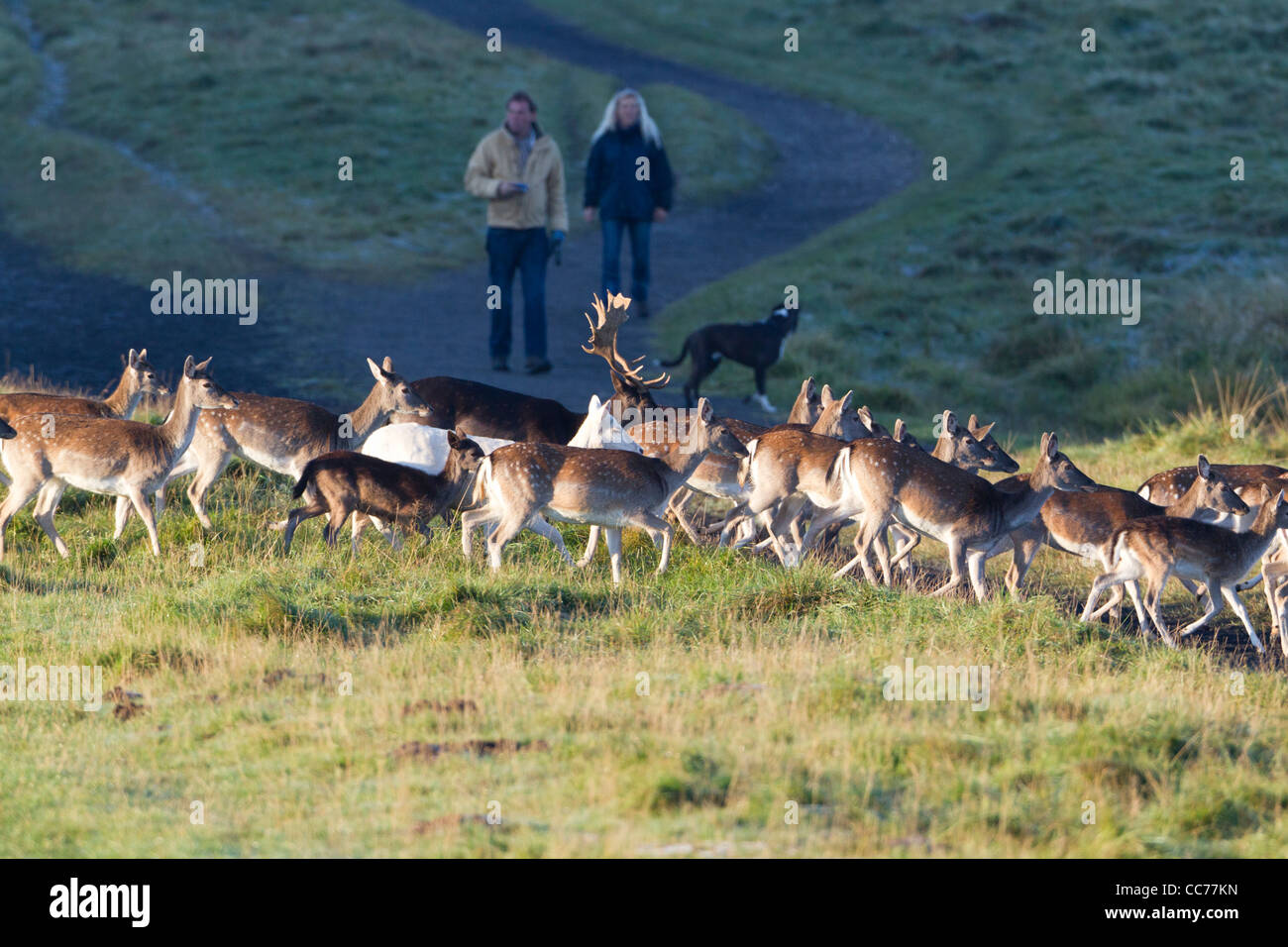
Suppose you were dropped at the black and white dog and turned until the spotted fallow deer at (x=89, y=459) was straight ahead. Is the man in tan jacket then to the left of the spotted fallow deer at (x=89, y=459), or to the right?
right

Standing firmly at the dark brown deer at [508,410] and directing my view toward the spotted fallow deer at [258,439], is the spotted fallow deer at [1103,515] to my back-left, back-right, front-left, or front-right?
back-left

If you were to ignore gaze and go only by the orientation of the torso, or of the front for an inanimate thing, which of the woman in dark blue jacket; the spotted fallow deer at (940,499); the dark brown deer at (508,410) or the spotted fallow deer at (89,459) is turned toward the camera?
the woman in dark blue jacket

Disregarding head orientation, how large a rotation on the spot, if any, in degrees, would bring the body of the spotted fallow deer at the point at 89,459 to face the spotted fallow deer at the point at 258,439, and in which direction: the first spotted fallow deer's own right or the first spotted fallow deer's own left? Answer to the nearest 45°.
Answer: approximately 45° to the first spotted fallow deer's own left

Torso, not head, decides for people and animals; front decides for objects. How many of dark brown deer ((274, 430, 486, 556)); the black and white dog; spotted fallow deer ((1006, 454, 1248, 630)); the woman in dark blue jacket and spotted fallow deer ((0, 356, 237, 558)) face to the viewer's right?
4

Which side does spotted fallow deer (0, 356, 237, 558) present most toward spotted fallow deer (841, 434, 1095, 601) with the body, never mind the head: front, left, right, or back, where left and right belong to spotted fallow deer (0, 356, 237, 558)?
front

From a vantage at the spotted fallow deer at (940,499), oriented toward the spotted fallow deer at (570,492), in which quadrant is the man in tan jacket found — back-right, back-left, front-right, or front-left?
front-right

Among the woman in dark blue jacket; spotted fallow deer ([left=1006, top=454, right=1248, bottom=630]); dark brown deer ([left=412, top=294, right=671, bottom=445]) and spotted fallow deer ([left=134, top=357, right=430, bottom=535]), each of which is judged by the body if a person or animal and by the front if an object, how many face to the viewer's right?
3

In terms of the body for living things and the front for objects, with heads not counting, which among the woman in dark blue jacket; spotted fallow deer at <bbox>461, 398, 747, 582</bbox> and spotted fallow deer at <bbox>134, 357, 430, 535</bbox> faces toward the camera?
the woman in dark blue jacket

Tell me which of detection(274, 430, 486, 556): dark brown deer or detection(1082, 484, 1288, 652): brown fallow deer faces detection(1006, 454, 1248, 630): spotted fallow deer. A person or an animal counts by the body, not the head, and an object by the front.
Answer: the dark brown deer

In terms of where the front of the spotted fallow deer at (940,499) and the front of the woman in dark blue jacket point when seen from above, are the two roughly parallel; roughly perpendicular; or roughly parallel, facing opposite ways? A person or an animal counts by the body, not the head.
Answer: roughly perpendicular

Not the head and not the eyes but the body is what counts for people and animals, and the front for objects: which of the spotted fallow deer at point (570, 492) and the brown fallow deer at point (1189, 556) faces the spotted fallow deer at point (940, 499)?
the spotted fallow deer at point (570, 492)

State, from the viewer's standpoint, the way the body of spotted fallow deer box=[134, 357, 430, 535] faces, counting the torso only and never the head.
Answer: to the viewer's right

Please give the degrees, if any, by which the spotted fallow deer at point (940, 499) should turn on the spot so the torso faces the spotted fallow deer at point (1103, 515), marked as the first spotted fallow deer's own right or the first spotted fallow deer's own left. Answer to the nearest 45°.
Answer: approximately 45° to the first spotted fallow deer's own left

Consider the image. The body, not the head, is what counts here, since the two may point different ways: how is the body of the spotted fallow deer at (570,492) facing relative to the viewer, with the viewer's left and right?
facing to the right of the viewer

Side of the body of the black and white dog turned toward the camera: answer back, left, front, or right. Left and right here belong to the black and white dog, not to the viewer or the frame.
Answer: right

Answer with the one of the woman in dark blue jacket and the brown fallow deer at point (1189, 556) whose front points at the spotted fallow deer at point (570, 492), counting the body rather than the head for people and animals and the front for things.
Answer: the woman in dark blue jacket

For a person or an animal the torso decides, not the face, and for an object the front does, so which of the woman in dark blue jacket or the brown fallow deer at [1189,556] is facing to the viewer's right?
the brown fallow deer
